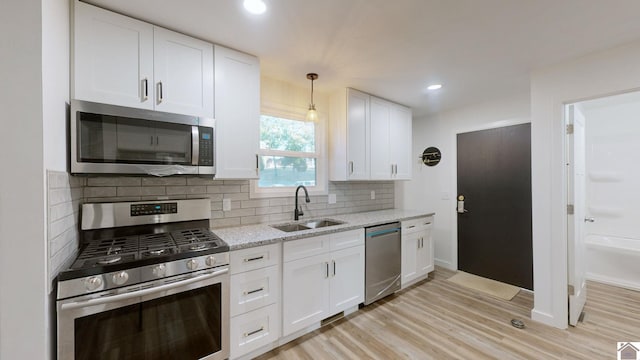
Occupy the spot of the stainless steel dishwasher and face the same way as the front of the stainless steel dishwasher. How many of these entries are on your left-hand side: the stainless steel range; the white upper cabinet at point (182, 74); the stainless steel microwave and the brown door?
1

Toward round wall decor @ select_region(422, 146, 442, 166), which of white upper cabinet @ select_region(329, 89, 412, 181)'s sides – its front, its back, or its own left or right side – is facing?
left

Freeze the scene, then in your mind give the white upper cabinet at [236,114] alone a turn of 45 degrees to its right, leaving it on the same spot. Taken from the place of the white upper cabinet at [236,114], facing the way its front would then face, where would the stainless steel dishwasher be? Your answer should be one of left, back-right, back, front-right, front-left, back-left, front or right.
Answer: left

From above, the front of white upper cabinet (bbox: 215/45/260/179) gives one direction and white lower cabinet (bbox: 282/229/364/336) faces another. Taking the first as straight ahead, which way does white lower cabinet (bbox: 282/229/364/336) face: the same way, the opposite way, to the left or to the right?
the same way

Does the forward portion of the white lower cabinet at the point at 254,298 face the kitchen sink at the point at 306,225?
no

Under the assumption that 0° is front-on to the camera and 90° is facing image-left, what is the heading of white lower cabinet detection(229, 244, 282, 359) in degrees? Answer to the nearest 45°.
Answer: approximately 315°

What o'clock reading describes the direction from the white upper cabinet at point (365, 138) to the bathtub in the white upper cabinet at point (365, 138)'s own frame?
The bathtub is roughly at 10 o'clock from the white upper cabinet.

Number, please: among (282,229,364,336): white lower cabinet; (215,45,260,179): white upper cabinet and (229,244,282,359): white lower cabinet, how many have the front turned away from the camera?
0

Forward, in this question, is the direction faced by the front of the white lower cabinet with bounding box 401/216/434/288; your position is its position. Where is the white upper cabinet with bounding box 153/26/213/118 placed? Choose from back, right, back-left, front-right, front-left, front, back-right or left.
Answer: right

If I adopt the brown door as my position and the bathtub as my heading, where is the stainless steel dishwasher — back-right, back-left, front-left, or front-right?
back-right

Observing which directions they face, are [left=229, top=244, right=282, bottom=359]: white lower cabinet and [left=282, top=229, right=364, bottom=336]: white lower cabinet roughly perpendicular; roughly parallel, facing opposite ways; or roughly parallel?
roughly parallel

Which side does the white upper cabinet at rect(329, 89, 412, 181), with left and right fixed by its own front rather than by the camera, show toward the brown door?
left

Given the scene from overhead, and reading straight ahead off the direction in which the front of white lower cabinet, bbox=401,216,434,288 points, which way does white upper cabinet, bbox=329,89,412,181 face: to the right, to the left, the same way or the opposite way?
the same way

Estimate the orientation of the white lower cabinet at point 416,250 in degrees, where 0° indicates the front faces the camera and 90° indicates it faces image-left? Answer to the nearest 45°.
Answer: approximately 315°

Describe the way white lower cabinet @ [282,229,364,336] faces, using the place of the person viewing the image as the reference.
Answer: facing the viewer and to the right of the viewer

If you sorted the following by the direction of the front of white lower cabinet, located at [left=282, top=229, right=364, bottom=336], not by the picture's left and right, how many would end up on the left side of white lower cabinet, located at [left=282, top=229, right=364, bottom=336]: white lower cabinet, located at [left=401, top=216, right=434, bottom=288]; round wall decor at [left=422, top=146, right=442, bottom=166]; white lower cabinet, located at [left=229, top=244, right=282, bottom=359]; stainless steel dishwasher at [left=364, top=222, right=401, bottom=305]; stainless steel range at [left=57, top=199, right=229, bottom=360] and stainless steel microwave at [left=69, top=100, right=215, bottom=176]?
3

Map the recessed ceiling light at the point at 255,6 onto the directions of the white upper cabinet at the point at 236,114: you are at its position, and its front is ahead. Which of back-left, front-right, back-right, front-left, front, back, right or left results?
front-right

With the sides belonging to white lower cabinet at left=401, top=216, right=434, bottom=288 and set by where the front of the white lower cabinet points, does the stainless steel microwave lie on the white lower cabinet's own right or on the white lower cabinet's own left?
on the white lower cabinet's own right

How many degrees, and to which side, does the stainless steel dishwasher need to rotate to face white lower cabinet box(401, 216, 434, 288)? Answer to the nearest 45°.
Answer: approximately 90° to its left

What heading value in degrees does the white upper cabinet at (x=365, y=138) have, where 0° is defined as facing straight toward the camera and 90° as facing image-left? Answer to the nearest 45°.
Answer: approximately 315°
